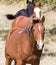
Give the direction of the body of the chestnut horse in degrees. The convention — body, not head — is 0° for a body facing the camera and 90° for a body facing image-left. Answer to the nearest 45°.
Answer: approximately 315°
